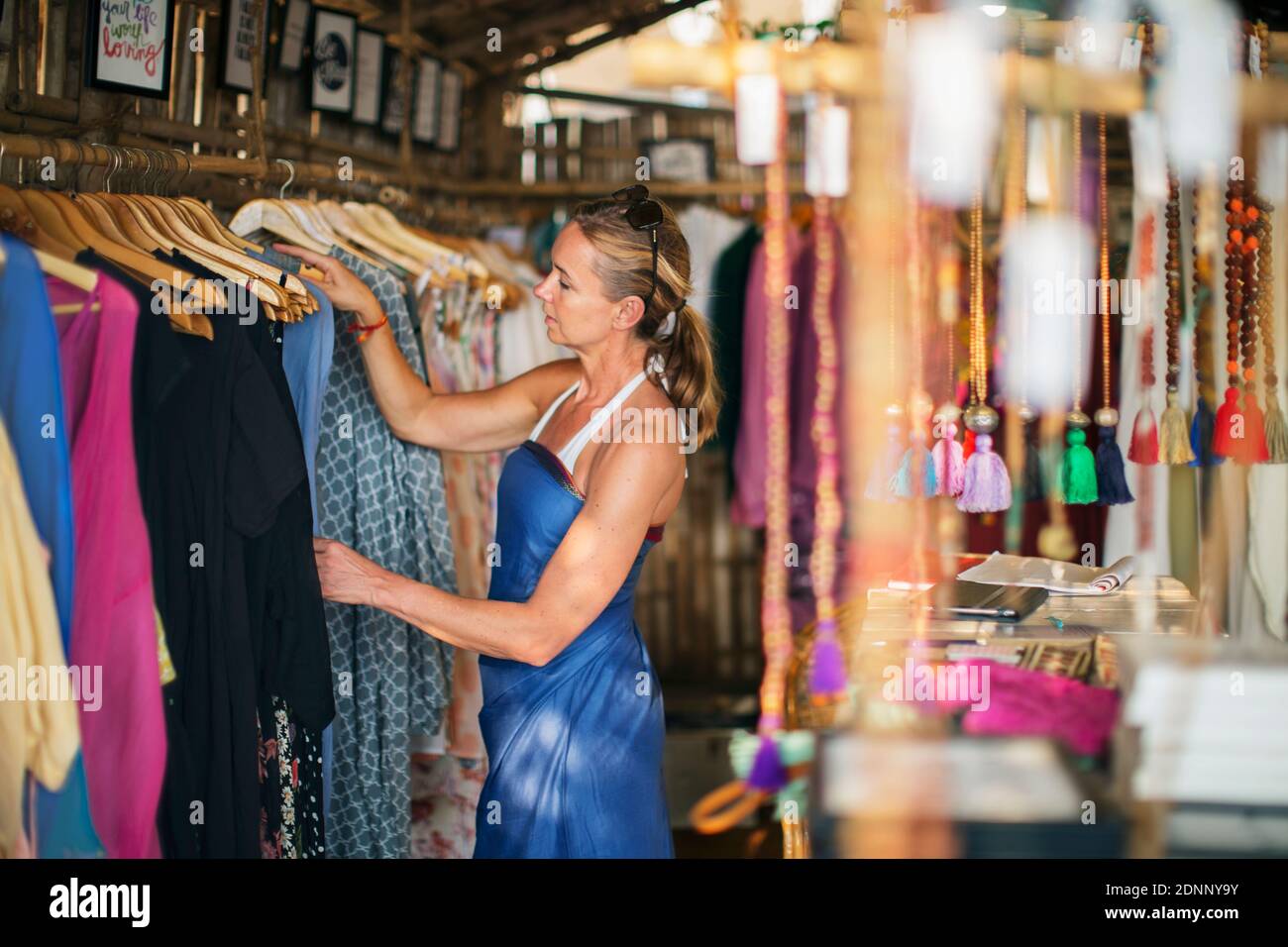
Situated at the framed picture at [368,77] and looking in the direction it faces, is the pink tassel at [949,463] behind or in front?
in front

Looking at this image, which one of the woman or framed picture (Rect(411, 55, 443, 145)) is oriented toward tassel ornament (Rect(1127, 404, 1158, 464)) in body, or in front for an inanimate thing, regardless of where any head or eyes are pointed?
the framed picture

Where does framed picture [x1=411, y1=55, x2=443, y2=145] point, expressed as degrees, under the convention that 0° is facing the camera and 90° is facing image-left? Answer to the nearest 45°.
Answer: approximately 315°

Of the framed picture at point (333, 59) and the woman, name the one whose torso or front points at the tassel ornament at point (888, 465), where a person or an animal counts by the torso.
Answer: the framed picture

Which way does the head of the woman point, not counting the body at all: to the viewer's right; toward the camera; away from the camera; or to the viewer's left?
to the viewer's left

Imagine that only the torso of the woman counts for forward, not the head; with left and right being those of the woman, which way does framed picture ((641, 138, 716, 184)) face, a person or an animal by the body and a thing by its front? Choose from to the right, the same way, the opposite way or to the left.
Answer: to the left

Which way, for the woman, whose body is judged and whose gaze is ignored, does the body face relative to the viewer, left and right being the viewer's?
facing to the left of the viewer

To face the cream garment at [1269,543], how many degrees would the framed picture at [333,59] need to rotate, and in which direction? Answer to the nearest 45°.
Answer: approximately 45° to its left

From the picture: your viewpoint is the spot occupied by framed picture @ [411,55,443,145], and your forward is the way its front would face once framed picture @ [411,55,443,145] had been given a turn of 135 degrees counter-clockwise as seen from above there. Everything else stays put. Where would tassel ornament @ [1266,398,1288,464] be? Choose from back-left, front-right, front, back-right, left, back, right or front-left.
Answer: back-right

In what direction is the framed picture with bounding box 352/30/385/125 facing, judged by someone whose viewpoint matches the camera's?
facing the viewer and to the right of the viewer
